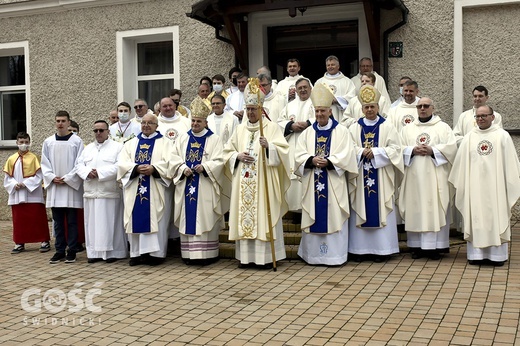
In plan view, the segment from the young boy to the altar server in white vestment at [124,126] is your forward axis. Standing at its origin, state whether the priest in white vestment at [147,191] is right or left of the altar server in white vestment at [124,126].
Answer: right

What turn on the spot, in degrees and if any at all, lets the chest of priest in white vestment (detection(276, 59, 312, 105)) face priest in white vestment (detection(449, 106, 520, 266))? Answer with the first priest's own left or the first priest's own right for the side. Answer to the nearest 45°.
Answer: approximately 45° to the first priest's own left

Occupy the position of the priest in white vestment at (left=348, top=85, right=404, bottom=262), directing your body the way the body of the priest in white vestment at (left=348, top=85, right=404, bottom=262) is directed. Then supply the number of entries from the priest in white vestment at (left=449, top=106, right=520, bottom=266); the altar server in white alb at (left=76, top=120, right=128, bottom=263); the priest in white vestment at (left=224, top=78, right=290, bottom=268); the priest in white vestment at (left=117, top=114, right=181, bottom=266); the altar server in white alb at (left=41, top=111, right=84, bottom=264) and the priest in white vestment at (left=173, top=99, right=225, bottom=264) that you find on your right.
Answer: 5

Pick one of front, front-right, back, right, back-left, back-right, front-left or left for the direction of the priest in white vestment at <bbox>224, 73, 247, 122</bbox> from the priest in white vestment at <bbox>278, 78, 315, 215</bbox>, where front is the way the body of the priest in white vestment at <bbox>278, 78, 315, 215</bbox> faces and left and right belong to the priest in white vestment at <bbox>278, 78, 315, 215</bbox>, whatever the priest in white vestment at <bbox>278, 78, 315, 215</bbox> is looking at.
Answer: back-right

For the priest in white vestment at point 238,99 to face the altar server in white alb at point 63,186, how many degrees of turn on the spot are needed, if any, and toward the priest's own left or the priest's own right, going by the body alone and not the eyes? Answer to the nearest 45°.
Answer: approximately 45° to the priest's own right

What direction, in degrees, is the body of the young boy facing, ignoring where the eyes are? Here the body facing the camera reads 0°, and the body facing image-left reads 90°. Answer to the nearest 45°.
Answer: approximately 0°

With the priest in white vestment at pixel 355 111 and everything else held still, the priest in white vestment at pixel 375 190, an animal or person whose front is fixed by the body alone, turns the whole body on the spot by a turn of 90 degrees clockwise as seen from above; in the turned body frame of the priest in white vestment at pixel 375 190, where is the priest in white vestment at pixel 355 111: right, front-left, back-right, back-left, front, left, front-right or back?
right
